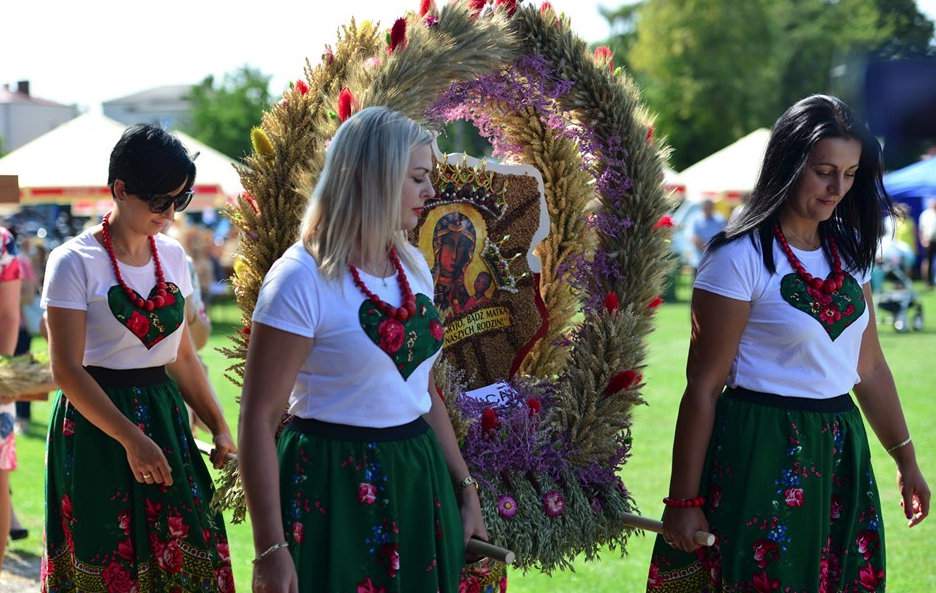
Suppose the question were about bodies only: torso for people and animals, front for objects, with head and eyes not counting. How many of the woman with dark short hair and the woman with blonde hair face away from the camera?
0

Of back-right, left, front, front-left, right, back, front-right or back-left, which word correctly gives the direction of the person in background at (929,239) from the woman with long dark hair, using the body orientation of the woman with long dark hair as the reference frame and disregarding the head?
back-left

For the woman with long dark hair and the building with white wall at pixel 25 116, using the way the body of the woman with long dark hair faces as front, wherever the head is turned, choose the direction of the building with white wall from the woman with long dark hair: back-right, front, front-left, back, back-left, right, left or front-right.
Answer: back

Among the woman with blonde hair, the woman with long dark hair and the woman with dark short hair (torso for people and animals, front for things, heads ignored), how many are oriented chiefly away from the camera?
0

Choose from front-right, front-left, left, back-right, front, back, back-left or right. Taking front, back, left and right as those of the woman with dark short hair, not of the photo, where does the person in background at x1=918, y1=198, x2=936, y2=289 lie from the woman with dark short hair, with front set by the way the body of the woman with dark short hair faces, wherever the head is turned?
left

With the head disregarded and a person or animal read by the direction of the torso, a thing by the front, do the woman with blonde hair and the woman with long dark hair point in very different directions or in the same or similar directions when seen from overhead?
same or similar directions

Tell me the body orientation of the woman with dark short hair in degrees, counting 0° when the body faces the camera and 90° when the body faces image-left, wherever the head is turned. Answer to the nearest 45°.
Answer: approximately 315°

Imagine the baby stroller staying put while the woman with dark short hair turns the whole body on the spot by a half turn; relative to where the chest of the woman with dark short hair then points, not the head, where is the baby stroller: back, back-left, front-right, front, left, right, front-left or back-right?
right

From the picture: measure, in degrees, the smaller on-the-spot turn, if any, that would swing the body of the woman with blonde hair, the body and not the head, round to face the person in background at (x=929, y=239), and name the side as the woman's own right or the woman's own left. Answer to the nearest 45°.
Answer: approximately 90° to the woman's own left

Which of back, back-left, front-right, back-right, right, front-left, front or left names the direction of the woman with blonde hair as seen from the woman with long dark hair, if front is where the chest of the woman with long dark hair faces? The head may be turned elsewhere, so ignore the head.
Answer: right

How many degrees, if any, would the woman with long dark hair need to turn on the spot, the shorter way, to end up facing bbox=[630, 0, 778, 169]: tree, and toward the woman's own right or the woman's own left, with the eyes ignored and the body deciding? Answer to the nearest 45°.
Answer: approximately 135° to the woman's own left

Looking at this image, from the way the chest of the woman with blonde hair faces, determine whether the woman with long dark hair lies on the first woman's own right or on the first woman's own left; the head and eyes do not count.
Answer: on the first woman's own left

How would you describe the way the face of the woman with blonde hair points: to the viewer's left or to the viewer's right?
to the viewer's right

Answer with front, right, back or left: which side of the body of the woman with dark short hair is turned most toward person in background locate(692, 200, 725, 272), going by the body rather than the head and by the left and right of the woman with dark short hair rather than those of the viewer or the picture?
left
